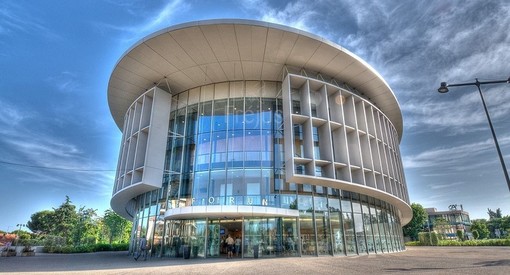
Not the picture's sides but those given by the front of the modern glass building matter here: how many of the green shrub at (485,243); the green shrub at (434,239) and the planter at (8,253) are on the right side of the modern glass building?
1

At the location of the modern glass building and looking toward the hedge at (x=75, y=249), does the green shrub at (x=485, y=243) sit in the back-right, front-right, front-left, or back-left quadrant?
back-right

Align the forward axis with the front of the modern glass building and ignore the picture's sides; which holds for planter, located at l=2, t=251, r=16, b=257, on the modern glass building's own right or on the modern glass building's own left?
on the modern glass building's own right

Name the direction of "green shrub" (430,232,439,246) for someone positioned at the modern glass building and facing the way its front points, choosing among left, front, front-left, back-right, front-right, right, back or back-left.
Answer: back-left

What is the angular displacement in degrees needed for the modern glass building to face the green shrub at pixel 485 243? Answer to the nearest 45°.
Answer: approximately 135° to its left

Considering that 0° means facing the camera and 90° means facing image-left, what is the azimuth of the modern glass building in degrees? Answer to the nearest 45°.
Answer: approximately 0°
